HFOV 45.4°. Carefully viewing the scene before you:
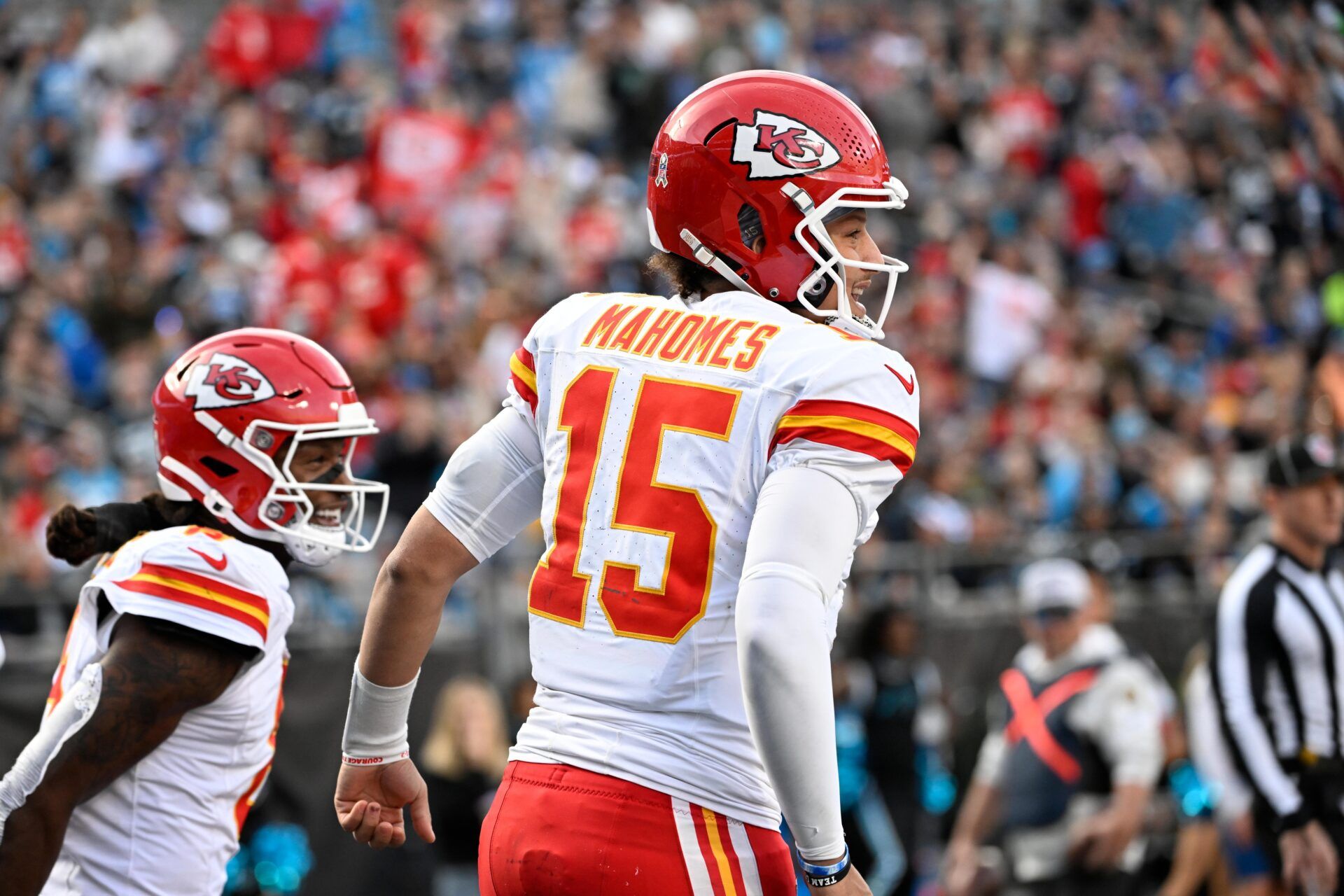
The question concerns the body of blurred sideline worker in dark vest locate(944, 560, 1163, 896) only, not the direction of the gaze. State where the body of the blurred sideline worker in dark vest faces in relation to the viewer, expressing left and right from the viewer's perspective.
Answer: facing the viewer and to the left of the viewer

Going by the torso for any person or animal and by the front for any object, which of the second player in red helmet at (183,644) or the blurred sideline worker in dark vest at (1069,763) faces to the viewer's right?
the second player in red helmet

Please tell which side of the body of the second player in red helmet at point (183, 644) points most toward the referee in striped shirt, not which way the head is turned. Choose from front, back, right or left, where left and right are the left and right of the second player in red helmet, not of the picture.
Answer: front

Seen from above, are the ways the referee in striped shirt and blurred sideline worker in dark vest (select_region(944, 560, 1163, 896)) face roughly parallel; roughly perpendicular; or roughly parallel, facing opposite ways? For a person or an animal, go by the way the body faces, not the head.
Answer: roughly perpendicular

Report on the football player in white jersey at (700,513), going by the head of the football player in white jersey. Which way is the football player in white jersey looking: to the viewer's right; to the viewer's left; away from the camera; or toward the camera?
to the viewer's right

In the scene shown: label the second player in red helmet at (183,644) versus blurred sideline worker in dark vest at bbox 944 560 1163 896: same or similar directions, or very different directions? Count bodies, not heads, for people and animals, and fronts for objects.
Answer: very different directions

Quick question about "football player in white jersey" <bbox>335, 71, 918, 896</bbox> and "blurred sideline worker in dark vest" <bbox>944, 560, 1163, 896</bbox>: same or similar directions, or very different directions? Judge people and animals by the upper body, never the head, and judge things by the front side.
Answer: very different directions

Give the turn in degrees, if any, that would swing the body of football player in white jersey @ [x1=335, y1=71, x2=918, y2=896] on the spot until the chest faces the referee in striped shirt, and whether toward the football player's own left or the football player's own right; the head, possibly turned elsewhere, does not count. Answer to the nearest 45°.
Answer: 0° — they already face them

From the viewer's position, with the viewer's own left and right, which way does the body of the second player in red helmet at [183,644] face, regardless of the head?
facing to the right of the viewer

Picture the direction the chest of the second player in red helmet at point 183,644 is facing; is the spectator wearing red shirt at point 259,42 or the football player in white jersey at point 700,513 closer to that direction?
the football player in white jersey

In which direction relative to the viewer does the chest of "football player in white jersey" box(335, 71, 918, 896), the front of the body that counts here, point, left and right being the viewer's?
facing away from the viewer and to the right of the viewer
